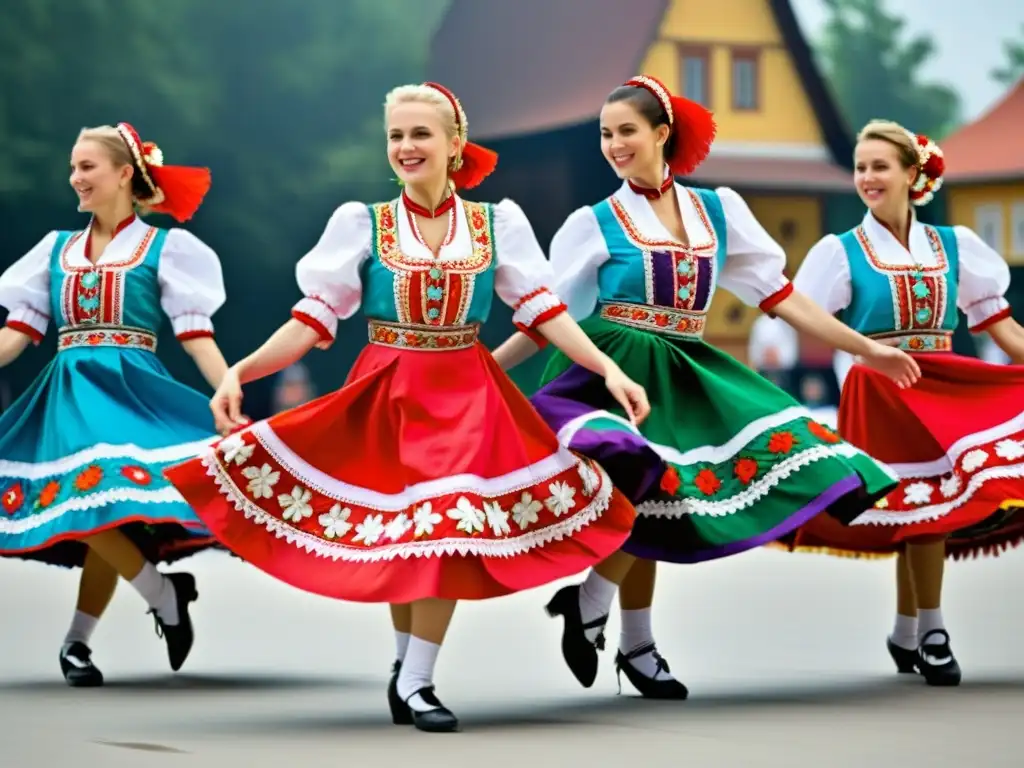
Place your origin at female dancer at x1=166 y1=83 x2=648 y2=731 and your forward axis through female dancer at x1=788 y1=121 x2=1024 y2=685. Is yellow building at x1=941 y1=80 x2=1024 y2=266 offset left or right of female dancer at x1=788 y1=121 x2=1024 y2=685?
left

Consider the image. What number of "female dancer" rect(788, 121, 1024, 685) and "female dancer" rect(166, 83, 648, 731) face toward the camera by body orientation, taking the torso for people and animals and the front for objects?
2

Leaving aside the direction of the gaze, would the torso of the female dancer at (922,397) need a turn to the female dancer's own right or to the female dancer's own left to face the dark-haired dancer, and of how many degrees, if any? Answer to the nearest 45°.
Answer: approximately 45° to the female dancer's own right

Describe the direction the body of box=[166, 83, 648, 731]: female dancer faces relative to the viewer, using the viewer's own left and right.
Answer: facing the viewer

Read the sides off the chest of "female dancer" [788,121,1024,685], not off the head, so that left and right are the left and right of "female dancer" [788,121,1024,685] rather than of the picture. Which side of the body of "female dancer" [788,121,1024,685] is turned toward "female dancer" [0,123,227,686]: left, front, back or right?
right

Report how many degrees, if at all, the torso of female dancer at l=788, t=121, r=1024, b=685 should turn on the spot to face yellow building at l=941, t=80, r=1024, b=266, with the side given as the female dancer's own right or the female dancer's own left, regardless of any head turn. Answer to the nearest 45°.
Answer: approximately 180°

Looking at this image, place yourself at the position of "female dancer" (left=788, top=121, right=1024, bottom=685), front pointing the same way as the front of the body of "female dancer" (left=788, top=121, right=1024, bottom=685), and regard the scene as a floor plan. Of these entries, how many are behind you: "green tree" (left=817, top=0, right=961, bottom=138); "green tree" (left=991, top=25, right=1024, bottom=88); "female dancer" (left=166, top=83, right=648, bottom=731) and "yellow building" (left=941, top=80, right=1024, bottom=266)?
3

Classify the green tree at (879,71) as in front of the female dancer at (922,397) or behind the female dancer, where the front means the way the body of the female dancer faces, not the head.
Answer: behind
